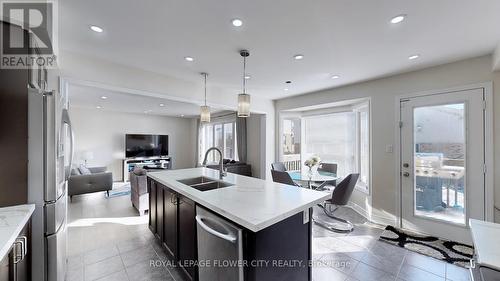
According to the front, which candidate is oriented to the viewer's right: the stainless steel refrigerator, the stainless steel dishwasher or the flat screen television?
the stainless steel refrigerator

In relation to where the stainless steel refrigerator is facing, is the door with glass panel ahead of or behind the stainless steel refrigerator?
ahead

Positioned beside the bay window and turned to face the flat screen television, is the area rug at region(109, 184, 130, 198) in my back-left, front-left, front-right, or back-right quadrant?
front-left

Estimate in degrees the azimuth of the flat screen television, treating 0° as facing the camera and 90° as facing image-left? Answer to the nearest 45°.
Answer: approximately 0°

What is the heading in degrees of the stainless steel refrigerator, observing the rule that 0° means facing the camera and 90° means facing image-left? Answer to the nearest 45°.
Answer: approximately 270°

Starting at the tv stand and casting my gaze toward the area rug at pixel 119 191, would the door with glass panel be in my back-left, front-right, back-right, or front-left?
front-left

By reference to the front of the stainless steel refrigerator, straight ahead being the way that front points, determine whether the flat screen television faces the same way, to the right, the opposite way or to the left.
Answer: to the right

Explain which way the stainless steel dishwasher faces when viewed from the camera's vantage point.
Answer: facing the viewer and to the left of the viewer

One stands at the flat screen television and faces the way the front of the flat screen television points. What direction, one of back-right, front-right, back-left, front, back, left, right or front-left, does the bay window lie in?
front-left

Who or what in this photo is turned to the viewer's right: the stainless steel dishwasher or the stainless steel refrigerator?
the stainless steel refrigerator

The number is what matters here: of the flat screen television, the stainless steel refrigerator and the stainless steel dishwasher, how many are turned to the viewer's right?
1

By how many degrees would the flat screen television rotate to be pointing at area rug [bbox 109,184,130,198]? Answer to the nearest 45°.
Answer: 0° — it already faces it
